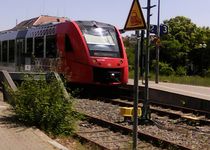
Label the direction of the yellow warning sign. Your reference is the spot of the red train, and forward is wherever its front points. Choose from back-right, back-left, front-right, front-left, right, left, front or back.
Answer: front-right

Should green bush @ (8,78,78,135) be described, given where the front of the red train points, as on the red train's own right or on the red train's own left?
on the red train's own right

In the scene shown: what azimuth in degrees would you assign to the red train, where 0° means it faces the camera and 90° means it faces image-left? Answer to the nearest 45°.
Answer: approximately 315°
